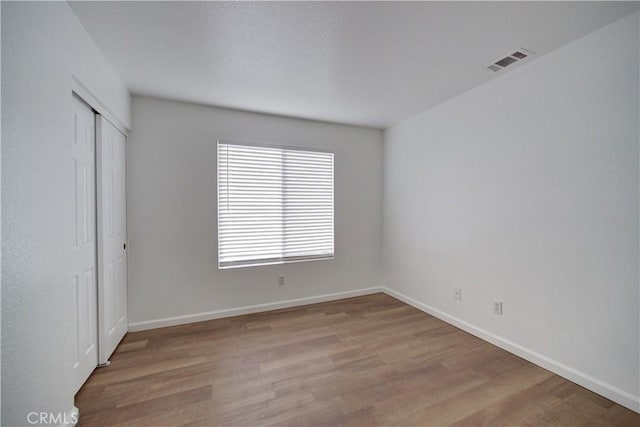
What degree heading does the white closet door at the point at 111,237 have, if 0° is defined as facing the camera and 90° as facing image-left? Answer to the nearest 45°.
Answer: approximately 270°

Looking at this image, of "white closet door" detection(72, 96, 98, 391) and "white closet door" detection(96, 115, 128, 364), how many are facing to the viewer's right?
2

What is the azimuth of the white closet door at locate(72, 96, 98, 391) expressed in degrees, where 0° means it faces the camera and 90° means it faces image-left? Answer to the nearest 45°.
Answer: approximately 270°
